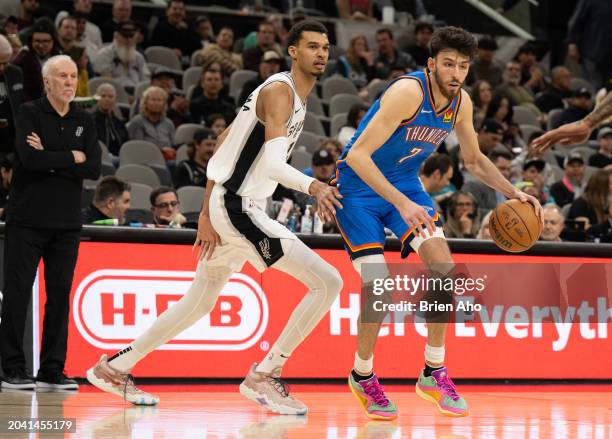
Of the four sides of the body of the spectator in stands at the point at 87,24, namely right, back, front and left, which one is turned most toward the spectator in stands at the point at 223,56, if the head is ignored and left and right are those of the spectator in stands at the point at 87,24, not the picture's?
left

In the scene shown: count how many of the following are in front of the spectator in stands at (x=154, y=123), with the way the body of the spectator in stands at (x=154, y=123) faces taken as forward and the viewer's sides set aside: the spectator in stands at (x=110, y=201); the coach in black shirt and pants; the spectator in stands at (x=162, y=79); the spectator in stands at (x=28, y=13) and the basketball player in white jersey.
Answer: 3

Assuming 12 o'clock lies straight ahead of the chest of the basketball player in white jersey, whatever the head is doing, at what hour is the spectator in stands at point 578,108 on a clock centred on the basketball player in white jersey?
The spectator in stands is roughly at 10 o'clock from the basketball player in white jersey.

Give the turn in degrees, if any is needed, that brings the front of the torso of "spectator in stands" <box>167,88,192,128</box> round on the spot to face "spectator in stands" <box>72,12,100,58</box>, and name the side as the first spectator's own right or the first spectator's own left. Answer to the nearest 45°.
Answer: approximately 135° to the first spectator's own right

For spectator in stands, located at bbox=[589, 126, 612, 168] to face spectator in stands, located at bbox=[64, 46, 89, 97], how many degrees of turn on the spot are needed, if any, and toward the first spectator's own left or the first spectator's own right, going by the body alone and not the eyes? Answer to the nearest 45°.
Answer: approximately 45° to the first spectator's own right

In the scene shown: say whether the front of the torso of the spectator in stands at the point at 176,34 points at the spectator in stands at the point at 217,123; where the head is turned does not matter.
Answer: yes

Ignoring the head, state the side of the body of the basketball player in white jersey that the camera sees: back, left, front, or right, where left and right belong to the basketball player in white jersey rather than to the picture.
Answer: right

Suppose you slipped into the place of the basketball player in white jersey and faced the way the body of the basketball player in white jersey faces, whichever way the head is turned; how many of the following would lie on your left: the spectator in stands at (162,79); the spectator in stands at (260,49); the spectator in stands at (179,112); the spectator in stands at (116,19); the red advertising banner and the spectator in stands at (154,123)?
6

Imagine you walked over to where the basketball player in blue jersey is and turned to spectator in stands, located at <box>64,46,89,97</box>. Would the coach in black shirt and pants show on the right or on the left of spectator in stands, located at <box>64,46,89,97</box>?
left

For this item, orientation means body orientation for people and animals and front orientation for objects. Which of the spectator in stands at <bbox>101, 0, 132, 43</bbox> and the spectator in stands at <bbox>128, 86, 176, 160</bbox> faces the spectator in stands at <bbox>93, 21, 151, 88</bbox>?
the spectator in stands at <bbox>101, 0, 132, 43</bbox>

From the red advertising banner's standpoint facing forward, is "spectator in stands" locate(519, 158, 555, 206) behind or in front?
behind

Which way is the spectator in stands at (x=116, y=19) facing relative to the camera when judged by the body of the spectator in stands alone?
toward the camera

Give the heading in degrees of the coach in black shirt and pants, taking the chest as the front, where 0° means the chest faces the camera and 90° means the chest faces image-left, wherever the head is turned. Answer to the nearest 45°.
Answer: approximately 315°

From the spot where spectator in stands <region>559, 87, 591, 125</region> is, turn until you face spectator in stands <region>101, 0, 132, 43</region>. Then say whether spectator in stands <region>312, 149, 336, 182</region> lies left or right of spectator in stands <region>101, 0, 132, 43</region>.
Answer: left

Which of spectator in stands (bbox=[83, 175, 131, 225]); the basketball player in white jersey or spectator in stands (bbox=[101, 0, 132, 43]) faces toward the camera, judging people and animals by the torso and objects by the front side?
spectator in stands (bbox=[101, 0, 132, 43])

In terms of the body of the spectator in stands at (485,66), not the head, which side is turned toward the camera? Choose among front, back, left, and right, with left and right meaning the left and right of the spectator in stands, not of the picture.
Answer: front
